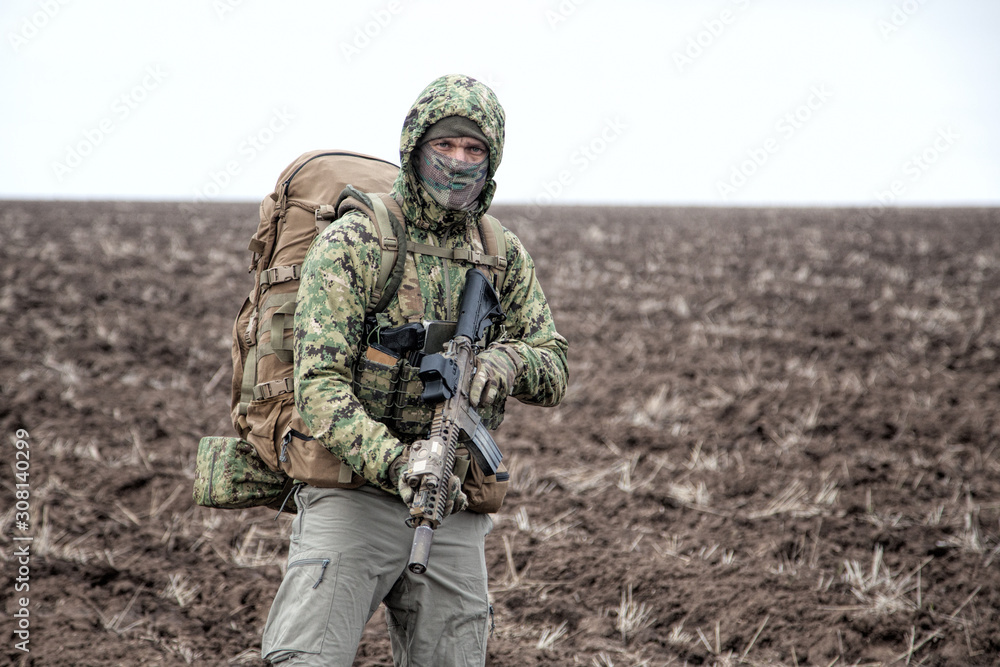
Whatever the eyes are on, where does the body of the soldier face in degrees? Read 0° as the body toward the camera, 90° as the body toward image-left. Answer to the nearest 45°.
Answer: approximately 315°
